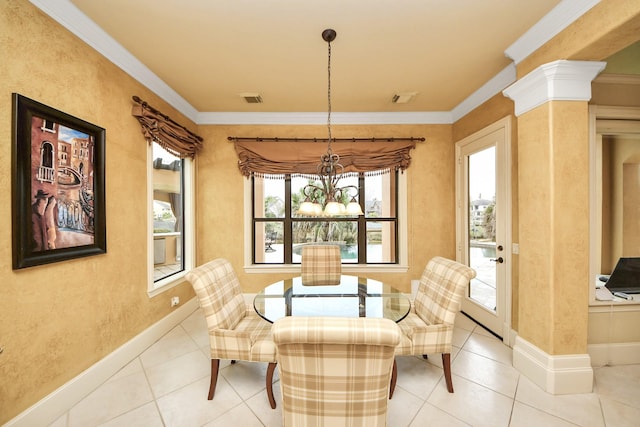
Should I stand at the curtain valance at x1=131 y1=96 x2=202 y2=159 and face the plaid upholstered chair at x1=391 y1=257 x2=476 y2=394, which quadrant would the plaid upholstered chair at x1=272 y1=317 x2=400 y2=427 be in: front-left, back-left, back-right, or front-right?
front-right

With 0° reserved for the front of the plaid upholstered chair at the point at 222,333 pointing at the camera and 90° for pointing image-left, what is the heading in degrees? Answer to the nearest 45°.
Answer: approximately 315°

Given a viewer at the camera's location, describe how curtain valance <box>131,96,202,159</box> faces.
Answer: facing the viewer and to the right of the viewer

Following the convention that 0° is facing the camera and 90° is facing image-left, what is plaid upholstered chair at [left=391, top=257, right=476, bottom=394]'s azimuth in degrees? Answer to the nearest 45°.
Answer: approximately 45°

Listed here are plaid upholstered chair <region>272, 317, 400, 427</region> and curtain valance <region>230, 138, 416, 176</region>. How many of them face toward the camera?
1

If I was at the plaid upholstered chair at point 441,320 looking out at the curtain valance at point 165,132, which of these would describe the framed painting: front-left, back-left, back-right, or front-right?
front-left

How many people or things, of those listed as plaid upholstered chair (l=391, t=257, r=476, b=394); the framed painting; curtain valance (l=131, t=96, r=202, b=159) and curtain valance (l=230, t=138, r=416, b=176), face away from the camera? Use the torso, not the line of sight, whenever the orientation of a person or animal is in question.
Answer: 0

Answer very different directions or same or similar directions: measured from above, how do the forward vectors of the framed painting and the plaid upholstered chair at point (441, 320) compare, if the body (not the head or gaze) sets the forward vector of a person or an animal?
very different directions

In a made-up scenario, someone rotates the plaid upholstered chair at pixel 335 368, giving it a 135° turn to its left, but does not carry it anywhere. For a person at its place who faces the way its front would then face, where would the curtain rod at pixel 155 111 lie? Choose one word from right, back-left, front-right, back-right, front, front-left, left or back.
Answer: right

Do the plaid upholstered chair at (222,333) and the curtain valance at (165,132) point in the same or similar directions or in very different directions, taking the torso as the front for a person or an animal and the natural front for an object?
same or similar directions

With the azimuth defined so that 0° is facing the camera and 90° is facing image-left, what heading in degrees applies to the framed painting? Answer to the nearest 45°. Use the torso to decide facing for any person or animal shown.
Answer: approximately 315°

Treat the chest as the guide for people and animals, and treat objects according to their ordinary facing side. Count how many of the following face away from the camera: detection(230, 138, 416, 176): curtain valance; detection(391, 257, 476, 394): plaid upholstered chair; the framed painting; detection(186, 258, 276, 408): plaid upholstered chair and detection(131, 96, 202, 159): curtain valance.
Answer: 0

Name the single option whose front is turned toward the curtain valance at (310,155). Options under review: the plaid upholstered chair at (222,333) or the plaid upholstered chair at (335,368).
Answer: the plaid upholstered chair at (335,368)

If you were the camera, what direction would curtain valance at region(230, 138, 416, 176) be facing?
facing the viewer

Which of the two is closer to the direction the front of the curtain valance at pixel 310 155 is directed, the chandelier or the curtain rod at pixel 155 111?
the chandelier

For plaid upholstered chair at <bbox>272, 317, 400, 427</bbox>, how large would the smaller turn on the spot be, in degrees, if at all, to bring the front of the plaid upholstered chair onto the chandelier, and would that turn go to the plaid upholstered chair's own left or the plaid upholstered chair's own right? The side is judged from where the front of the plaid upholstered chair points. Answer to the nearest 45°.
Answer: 0° — it already faces it

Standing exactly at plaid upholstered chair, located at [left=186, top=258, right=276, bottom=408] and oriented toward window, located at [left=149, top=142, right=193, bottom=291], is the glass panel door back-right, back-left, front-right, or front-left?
back-right

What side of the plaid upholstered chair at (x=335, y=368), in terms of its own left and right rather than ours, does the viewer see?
back

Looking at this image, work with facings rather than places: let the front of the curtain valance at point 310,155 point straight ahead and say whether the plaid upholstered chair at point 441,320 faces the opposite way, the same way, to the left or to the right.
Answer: to the right

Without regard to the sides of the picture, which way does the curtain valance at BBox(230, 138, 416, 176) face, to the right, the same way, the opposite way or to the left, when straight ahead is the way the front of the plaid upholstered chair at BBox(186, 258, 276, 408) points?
to the right

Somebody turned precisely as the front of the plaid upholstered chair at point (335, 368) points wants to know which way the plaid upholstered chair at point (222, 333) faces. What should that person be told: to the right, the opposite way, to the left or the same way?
to the right
